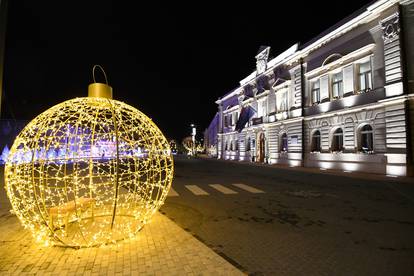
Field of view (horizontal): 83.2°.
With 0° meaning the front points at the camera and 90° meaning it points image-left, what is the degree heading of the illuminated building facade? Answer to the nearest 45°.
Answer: approximately 45°
